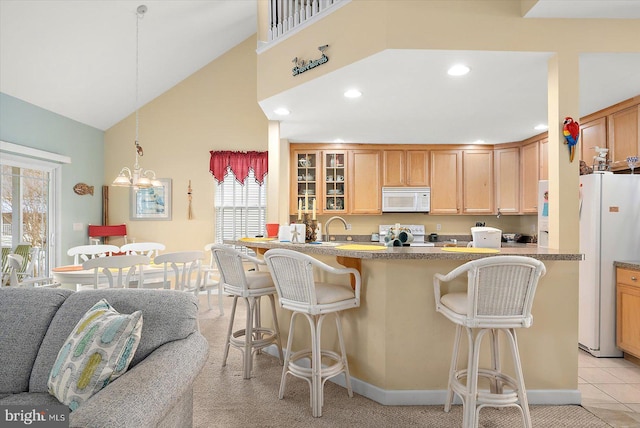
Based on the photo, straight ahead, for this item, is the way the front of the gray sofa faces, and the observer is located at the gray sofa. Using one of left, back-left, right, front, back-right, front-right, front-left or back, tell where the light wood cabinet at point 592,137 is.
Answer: back-left

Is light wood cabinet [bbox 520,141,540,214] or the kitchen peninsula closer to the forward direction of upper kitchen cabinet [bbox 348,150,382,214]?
the kitchen peninsula

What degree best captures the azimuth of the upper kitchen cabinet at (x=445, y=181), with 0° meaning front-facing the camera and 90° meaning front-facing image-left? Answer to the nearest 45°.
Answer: approximately 0°

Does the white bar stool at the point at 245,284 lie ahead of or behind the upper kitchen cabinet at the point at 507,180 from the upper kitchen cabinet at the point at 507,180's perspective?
ahead

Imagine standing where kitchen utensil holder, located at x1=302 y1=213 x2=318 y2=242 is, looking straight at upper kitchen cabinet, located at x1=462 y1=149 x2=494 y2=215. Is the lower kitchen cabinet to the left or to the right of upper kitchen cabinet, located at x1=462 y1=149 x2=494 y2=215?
right

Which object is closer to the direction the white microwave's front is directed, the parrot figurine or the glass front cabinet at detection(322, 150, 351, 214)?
the parrot figurine

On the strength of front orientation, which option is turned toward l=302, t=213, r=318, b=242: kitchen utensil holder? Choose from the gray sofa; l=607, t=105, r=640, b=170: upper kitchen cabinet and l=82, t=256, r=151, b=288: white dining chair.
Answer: the upper kitchen cabinet

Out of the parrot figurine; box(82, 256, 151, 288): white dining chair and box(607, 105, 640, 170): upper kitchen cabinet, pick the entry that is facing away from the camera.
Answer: the white dining chair

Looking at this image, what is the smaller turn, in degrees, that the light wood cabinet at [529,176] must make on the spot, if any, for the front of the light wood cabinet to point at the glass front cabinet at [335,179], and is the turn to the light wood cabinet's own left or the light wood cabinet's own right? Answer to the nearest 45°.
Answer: approximately 45° to the light wood cabinet's own right

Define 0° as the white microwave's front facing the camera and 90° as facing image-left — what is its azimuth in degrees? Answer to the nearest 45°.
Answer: approximately 0°
